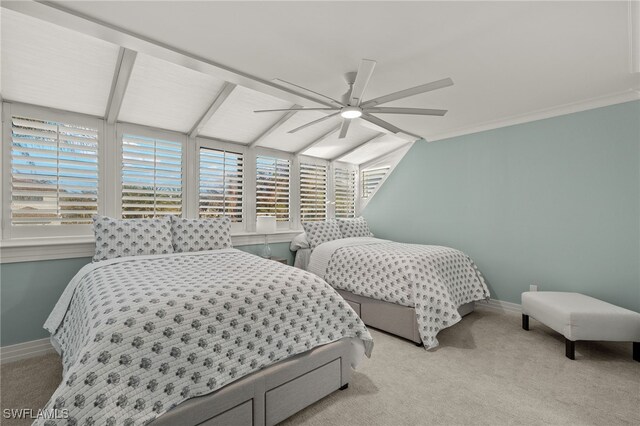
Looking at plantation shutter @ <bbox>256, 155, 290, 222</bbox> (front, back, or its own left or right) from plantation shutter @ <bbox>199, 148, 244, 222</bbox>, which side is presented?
right

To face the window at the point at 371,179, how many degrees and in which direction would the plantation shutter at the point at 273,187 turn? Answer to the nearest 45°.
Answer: approximately 45° to its left

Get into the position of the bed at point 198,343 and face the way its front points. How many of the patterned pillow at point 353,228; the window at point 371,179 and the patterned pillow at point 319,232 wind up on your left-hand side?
3

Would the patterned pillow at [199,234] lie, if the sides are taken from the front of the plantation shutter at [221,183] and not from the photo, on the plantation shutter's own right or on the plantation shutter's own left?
on the plantation shutter's own right

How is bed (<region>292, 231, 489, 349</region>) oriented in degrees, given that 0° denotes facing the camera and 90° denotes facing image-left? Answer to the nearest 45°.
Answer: approximately 315°

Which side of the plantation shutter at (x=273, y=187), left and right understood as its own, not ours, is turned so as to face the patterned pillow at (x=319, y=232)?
front

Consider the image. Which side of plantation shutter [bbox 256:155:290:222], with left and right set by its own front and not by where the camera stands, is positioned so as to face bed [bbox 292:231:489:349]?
front

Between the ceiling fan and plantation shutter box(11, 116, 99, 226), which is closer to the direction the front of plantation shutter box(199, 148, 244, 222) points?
the ceiling fan

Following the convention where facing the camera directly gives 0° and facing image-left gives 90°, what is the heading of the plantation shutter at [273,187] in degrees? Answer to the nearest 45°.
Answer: approximately 315°

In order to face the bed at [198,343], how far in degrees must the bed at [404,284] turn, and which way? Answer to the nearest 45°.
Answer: approximately 90° to its right

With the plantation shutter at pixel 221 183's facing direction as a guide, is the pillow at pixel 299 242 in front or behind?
in front

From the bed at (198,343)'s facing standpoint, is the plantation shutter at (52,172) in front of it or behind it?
behind
